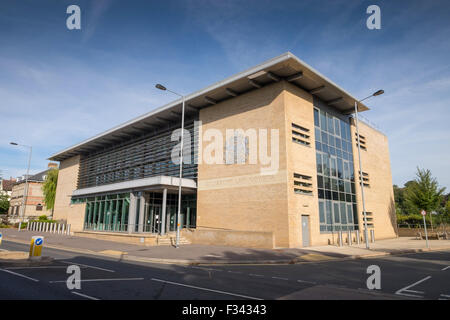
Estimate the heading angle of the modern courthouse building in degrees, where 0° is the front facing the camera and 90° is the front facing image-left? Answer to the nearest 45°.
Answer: approximately 45°

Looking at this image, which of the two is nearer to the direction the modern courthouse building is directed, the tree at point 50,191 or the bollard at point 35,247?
the bollard

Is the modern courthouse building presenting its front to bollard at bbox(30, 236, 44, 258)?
yes

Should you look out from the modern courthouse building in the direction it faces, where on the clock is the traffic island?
The traffic island is roughly at 12 o'clock from the modern courthouse building.

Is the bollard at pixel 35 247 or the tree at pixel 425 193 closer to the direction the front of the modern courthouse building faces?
the bollard

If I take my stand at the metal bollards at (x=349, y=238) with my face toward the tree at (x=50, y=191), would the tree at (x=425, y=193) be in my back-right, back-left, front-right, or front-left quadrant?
back-right

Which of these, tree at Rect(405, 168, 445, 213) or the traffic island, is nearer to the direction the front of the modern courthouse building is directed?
the traffic island

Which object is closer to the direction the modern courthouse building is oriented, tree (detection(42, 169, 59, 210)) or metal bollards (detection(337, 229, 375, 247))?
the tree

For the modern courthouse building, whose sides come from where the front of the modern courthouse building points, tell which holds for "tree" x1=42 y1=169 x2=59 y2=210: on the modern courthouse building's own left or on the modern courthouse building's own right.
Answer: on the modern courthouse building's own right

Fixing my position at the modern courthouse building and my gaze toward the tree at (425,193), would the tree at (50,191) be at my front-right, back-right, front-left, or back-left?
back-left

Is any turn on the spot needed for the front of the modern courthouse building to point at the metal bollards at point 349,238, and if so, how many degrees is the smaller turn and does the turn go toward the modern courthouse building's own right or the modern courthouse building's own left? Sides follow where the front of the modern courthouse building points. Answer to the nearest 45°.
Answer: approximately 135° to the modern courthouse building's own left
